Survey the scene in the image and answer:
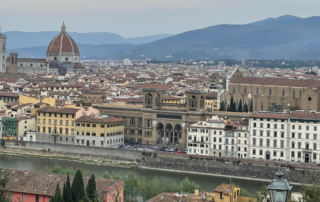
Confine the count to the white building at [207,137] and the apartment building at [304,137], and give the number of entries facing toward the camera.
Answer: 2

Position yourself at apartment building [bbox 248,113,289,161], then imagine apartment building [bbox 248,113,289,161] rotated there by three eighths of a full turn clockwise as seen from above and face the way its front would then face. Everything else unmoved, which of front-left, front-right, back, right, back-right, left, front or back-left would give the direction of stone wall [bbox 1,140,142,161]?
front-left

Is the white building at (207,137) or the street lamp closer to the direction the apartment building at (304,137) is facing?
the street lamp

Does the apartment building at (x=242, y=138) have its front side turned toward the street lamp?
yes

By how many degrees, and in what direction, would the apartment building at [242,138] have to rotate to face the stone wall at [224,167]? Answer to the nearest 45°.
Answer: approximately 45° to its right

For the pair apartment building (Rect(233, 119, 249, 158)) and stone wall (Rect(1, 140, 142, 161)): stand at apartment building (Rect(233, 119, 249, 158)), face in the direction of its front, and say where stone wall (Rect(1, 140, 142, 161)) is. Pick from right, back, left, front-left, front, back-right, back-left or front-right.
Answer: right

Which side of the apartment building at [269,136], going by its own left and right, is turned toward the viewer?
front

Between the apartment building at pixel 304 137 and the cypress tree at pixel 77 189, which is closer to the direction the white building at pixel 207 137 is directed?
the cypress tree

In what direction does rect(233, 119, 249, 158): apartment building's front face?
toward the camera

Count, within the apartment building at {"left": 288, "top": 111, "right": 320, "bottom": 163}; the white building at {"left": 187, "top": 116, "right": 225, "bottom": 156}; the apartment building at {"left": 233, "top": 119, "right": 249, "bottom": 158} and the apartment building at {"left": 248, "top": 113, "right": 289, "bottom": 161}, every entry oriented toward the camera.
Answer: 4

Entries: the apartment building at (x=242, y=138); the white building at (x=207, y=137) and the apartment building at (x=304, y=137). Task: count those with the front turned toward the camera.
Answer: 3

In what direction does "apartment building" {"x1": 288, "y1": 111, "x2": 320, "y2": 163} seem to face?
toward the camera

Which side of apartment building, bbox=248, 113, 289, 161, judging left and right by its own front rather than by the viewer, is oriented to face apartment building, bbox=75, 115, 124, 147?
right
